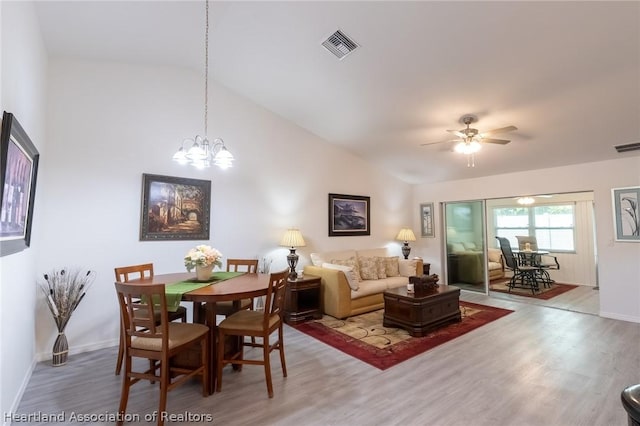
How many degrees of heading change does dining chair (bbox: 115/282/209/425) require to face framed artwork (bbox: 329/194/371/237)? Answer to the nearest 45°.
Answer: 0° — it already faces it

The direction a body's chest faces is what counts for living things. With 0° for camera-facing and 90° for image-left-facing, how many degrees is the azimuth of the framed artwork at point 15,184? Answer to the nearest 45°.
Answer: approximately 270°

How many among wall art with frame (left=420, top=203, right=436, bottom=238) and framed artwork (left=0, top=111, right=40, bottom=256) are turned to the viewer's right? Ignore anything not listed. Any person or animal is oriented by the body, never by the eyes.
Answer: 1

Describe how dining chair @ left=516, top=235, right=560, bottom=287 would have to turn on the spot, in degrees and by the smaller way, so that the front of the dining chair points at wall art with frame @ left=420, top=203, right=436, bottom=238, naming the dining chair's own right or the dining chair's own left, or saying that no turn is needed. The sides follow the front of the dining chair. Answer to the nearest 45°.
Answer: approximately 90° to the dining chair's own right

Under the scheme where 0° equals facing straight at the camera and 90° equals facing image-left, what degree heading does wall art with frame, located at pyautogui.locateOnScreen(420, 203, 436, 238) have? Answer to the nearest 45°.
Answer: approximately 0°

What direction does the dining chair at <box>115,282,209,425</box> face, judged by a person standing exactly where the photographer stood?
facing away from the viewer and to the right of the viewer

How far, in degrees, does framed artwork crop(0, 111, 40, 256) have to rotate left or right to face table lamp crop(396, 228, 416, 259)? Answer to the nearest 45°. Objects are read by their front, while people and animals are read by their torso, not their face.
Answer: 0° — it already faces it

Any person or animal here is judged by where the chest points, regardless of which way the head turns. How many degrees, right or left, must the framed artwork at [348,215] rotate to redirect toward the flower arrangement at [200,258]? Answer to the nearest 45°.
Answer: approximately 90° to its right

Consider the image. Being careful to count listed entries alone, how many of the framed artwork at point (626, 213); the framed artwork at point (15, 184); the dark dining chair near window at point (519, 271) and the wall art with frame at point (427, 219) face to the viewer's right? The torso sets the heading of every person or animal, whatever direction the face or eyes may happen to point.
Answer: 2

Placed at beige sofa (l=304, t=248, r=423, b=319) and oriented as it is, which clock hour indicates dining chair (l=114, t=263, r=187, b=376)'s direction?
The dining chair is roughly at 3 o'clock from the beige sofa.

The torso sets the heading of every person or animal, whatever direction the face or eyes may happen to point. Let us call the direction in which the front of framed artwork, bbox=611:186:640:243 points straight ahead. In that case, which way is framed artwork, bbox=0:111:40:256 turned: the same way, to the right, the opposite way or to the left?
the opposite way

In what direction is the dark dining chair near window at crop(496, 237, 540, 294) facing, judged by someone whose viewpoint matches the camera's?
facing to the right of the viewer

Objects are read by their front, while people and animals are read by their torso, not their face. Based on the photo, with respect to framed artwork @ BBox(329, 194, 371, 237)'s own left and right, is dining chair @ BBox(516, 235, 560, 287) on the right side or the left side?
on its left

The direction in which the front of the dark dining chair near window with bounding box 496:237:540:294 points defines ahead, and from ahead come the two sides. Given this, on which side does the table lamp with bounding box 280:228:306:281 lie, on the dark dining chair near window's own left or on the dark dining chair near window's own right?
on the dark dining chair near window's own right
